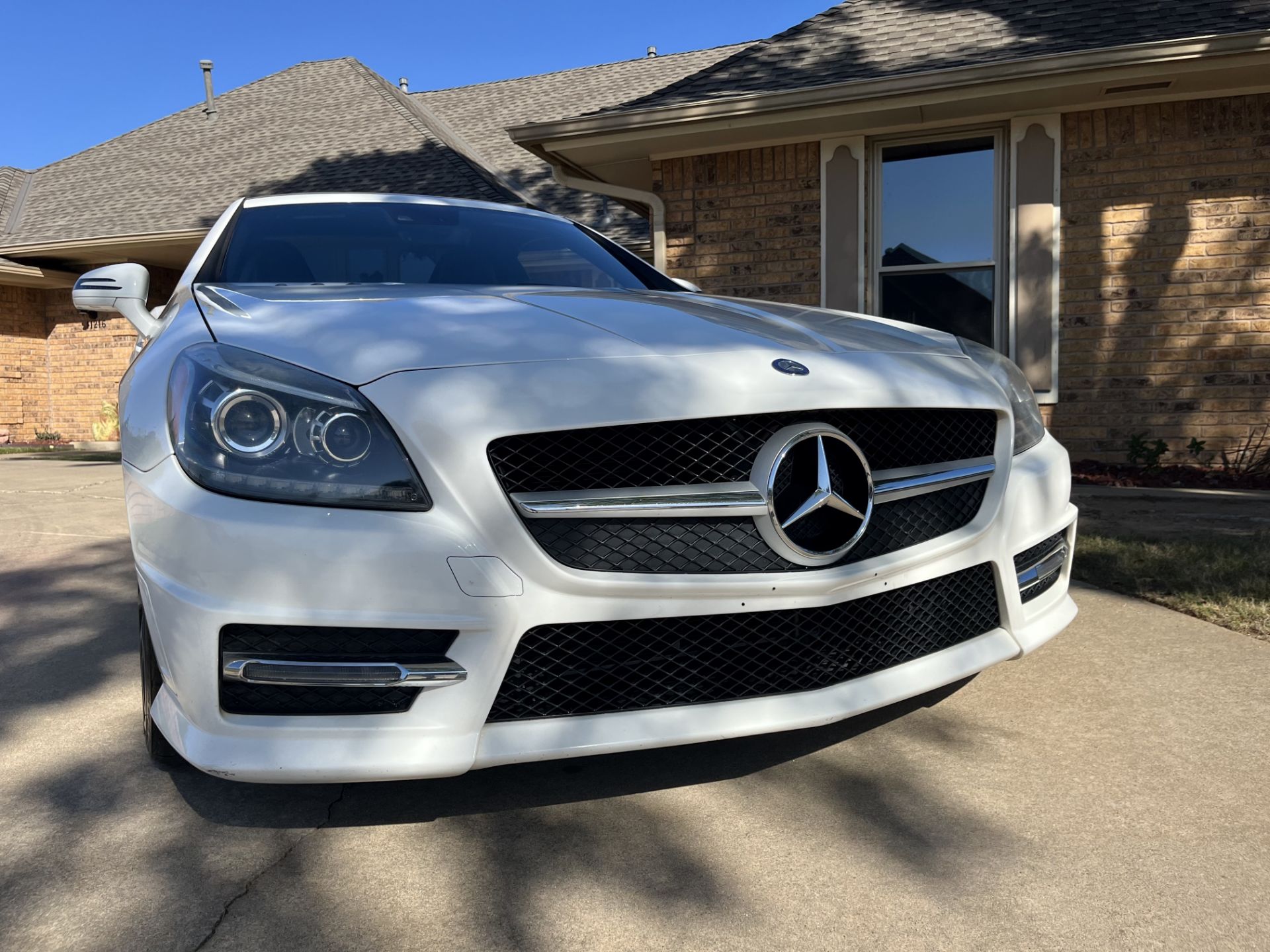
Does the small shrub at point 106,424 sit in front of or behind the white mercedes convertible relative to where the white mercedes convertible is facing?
behind

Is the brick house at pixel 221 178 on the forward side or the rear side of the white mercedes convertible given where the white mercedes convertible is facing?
on the rear side

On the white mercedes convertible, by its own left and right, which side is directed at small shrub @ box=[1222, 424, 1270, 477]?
left

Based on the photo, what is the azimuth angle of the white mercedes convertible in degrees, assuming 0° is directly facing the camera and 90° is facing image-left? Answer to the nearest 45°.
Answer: approximately 315°

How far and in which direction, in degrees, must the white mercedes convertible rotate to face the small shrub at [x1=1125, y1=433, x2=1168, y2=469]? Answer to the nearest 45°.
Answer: approximately 90° to its left

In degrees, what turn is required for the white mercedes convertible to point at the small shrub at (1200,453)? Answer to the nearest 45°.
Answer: approximately 90° to its left
